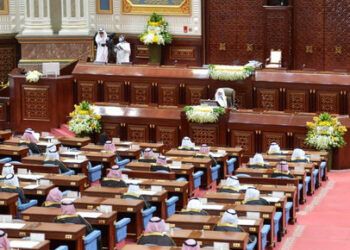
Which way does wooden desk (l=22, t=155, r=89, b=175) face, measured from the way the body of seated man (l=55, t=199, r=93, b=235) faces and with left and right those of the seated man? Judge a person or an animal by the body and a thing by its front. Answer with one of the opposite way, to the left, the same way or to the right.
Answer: the opposite way

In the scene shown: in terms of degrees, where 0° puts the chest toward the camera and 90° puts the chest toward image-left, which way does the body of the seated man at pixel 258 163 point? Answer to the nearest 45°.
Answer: approximately 180°

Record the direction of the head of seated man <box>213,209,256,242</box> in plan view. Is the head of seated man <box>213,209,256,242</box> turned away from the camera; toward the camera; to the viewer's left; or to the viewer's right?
away from the camera

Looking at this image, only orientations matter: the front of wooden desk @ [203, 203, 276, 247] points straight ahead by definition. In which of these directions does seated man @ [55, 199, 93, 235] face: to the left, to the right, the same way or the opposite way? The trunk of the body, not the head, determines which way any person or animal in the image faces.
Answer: the opposite way

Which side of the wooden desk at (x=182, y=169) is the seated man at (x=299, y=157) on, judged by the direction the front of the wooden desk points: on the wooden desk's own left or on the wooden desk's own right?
on the wooden desk's own left

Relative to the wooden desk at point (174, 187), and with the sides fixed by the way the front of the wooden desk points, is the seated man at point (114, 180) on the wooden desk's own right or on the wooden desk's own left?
on the wooden desk's own right

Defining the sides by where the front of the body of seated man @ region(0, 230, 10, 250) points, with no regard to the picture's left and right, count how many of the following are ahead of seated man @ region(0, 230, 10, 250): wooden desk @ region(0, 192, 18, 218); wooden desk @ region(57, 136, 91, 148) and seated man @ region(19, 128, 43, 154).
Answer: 3

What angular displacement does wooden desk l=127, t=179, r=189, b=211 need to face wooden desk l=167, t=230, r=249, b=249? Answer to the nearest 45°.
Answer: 0° — it already faces it

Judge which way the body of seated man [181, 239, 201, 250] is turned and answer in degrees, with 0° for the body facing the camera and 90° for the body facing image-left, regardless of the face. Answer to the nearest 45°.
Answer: approximately 180°

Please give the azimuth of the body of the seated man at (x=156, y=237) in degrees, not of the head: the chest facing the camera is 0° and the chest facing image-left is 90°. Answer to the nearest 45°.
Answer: approximately 180°

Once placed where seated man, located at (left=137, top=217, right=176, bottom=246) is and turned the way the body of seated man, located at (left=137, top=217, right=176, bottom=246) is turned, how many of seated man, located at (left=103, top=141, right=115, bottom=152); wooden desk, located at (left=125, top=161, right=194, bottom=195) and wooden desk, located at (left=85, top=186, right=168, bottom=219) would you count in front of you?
3

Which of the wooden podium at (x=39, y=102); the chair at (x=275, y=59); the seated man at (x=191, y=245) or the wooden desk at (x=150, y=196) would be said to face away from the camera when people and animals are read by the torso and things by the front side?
the seated man

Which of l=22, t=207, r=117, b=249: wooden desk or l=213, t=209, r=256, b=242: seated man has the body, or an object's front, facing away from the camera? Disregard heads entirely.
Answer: the seated man

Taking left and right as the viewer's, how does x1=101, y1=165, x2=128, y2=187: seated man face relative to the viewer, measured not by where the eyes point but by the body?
facing away from the viewer

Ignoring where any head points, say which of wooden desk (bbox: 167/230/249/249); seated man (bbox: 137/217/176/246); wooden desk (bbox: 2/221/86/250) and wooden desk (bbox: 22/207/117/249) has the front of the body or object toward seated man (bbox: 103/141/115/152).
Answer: seated man (bbox: 137/217/176/246)

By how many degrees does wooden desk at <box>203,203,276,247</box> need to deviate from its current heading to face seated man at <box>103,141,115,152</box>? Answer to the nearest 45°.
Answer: approximately 135° to its right

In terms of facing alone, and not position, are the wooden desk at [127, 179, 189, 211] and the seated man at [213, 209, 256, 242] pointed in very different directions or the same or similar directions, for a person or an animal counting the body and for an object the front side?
very different directions

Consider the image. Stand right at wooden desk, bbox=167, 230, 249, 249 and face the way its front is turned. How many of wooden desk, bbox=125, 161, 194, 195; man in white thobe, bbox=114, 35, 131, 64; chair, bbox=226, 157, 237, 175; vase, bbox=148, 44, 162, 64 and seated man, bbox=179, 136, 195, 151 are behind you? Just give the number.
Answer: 5
